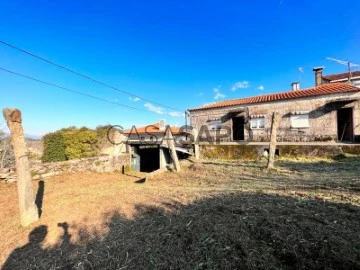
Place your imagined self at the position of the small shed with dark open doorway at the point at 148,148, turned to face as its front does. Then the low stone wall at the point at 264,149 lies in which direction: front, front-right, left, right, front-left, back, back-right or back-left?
front-left

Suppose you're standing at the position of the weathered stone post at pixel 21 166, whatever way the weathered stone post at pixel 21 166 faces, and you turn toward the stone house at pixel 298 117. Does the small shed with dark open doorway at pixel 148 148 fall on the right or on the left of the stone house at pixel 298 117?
left

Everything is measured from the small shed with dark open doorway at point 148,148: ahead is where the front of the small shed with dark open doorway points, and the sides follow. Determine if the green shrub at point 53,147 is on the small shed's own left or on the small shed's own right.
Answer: on the small shed's own right

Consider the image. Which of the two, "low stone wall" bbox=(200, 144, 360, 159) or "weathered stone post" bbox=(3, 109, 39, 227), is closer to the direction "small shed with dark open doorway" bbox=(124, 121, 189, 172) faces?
the weathered stone post

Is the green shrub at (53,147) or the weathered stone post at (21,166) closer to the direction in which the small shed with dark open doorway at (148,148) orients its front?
the weathered stone post

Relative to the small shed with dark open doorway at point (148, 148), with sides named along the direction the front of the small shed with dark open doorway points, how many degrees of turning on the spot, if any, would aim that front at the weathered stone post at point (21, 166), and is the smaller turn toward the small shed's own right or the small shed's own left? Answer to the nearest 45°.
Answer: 0° — it already faces it

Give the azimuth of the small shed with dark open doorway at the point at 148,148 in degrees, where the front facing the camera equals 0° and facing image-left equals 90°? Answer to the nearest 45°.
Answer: approximately 0°

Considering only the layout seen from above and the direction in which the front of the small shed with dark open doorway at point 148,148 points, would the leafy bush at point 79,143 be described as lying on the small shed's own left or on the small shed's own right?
on the small shed's own right

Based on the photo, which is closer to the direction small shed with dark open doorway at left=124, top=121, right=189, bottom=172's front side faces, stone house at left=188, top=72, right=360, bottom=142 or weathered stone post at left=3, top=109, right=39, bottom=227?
the weathered stone post
